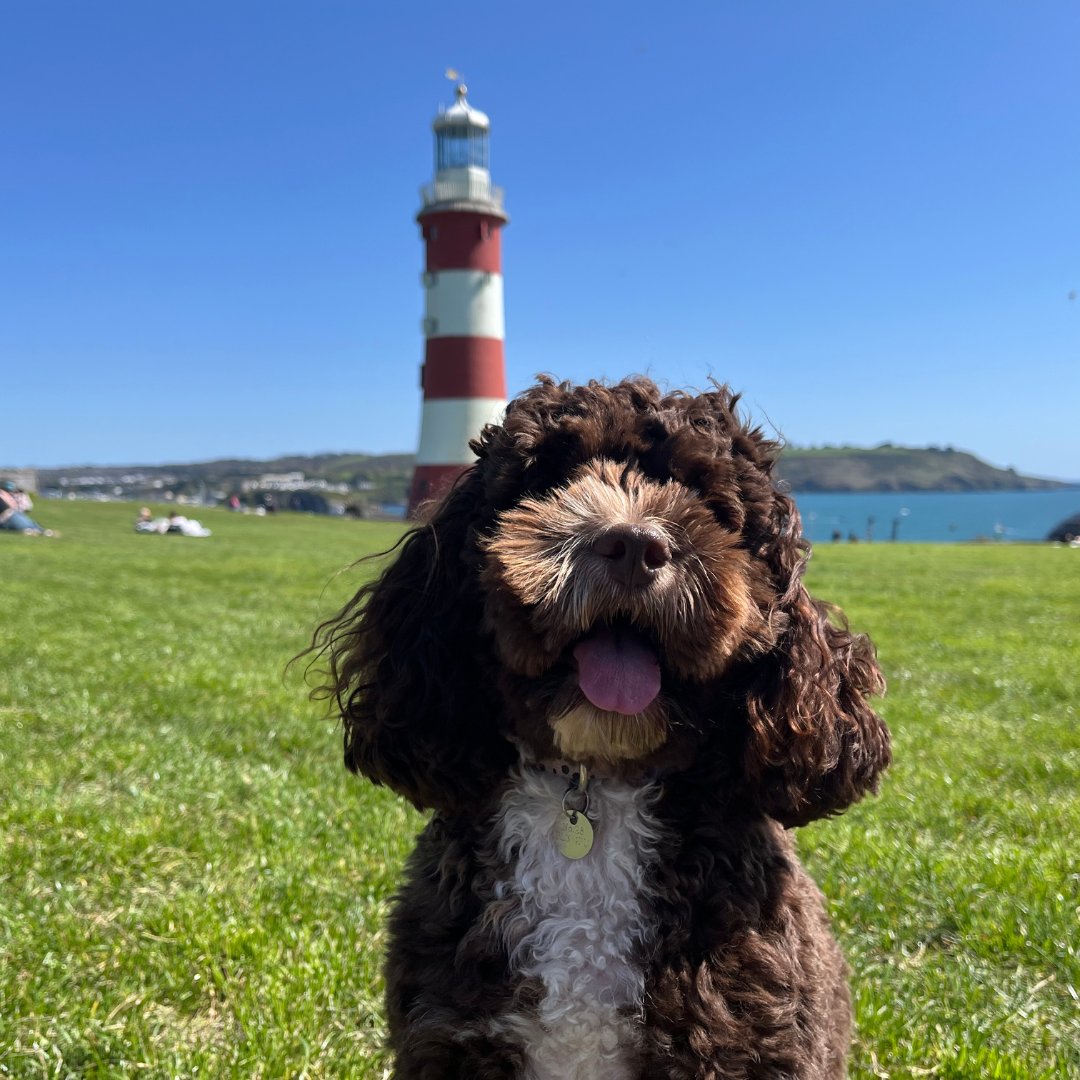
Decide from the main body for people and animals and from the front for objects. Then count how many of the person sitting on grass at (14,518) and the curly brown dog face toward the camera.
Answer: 1

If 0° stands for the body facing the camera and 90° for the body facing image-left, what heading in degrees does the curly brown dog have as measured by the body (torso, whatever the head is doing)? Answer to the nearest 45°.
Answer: approximately 0°

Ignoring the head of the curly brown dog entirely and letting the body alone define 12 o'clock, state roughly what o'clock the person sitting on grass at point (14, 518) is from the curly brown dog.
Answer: The person sitting on grass is roughly at 5 o'clock from the curly brown dog.

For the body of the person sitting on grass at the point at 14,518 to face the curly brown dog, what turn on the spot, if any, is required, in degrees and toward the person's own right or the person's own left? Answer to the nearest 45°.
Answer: approximately 90° to the person's own right

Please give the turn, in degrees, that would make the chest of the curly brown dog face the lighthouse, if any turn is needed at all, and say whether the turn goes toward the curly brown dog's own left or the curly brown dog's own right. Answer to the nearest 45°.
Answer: approximately 180°

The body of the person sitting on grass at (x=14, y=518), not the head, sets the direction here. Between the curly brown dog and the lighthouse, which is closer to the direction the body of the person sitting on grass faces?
the lighthouse

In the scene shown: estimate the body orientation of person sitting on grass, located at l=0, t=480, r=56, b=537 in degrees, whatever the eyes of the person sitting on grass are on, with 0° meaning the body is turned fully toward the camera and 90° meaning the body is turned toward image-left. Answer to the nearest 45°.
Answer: approximately 270°
